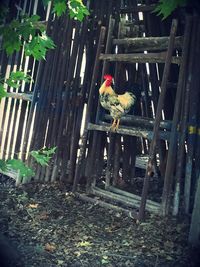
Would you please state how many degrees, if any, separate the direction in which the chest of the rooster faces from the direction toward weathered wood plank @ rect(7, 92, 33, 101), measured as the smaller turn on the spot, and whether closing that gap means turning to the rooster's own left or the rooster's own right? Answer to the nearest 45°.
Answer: approximately 45° to the rooster's own right

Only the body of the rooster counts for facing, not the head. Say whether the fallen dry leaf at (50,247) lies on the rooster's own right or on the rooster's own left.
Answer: on the rooster's own left

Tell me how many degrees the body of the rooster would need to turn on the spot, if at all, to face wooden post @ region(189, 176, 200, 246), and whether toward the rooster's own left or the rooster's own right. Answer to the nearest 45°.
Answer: approximately 135° to the rooster's own left

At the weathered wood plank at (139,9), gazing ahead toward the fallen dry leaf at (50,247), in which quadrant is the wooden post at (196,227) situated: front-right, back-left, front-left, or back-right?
front-left

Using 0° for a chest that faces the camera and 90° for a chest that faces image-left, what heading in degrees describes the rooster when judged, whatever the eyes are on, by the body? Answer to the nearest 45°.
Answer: approximately 90°

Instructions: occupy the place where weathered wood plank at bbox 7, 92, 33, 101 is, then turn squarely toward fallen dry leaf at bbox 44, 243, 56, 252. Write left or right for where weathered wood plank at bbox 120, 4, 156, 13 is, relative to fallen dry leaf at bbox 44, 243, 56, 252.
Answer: left

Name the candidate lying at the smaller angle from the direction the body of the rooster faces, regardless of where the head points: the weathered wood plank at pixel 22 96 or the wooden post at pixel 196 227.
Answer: the weathered wood plank
